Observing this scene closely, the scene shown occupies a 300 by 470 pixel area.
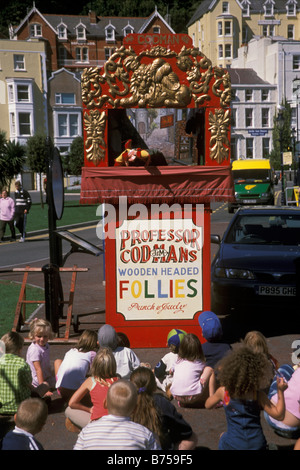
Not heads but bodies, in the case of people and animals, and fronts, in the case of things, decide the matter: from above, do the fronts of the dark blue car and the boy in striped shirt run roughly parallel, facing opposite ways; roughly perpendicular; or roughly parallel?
roughly parallel, facing opposite ways

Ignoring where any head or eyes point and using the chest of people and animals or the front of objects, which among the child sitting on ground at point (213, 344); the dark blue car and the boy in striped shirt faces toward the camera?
the dark blue car

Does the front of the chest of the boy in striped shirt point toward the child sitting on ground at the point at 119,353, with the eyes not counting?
yes

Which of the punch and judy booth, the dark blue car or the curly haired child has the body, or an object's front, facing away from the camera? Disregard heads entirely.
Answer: the curly haired child

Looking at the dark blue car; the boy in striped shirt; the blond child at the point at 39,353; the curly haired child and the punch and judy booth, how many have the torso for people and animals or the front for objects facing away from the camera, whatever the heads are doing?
2

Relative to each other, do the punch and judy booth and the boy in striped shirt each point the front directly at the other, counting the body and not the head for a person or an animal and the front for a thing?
yes

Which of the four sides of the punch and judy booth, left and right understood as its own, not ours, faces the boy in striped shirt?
front

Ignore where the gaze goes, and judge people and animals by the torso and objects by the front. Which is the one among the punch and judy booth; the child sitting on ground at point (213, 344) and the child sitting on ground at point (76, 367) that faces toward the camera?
the punch and judy booth

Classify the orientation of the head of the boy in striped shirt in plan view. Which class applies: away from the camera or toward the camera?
away from the camera

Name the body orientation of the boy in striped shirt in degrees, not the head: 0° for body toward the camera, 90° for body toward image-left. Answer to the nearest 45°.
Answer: approximately 180°

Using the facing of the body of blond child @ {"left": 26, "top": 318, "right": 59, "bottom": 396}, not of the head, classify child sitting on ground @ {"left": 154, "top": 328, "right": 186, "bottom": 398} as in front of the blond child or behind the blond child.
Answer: in front

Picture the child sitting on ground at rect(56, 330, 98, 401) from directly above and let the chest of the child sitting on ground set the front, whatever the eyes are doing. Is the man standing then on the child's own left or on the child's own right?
on the child's own left

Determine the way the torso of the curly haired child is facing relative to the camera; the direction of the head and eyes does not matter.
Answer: away from the camera

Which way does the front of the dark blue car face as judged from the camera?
facing the viewer

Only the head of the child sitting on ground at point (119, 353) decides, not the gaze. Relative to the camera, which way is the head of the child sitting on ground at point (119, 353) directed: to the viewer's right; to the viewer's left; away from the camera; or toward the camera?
away from the camera

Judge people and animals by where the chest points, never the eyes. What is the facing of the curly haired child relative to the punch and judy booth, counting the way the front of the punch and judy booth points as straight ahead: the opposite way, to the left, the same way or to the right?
the opposite way
